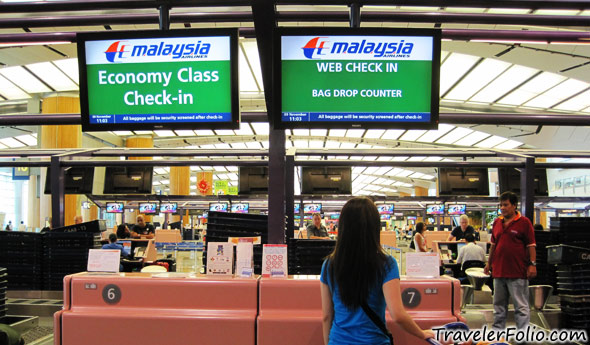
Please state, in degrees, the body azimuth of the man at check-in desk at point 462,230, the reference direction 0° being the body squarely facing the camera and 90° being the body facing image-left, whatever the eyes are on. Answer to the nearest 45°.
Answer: approximately 0°

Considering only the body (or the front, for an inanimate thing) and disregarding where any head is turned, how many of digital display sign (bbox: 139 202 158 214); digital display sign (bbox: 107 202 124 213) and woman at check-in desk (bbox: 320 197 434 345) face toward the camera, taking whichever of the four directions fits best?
2

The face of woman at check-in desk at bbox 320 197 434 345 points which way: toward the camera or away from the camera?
away from the camera

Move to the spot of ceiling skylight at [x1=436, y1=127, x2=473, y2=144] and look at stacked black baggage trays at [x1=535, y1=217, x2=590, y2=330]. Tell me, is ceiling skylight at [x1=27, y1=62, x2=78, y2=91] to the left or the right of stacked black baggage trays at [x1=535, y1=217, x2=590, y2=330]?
right

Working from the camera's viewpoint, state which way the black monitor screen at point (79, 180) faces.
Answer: facing away from the viewer
